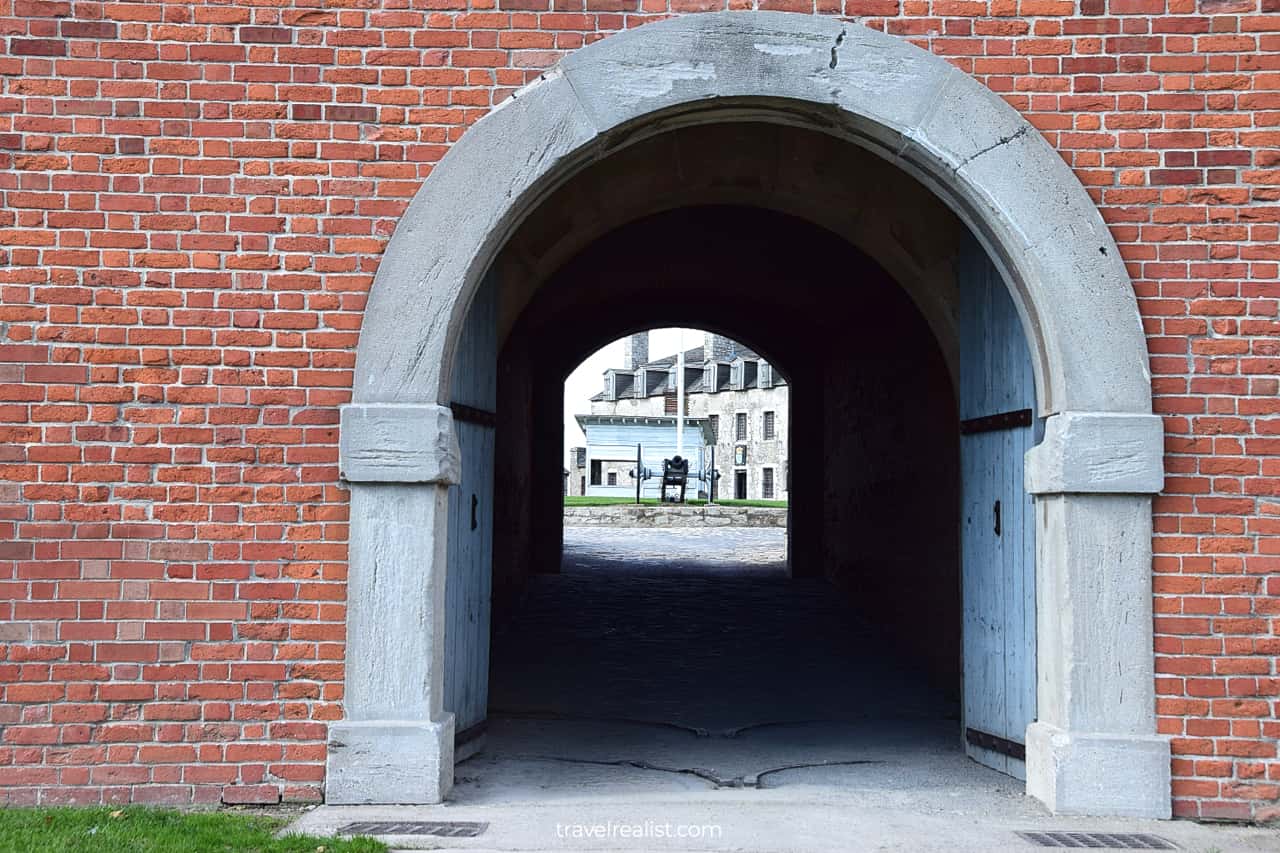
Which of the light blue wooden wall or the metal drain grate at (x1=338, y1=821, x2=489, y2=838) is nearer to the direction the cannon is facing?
the metal drain grate

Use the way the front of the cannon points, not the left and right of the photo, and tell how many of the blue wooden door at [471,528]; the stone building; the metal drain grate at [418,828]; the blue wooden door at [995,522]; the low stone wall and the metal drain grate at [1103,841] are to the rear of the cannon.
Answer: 1

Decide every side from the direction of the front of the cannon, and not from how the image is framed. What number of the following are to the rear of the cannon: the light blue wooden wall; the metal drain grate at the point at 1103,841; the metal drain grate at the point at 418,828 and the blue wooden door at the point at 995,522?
1

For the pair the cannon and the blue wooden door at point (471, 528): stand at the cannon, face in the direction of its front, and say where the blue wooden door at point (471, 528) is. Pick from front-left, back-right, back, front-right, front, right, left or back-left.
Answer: front

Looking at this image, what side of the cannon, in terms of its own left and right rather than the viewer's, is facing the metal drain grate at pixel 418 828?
front

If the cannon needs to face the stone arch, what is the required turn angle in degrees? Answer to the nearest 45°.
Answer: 0° — it already faces it

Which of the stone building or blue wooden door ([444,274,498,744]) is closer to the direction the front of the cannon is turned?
the blue wooden door

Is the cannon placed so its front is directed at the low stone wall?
yes

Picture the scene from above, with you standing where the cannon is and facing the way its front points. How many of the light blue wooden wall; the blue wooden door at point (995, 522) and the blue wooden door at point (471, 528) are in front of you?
2

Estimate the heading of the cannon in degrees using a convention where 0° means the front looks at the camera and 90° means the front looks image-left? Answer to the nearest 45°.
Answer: approximately 0°

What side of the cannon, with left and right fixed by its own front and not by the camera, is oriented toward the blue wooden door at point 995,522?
front

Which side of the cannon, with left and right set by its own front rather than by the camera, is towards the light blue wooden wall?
back

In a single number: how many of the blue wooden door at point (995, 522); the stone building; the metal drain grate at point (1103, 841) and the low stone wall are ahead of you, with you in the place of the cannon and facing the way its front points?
3

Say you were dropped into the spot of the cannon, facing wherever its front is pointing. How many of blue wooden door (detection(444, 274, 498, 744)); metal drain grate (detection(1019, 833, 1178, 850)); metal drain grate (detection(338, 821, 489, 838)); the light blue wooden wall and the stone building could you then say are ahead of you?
3

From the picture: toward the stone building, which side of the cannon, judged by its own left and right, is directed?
back

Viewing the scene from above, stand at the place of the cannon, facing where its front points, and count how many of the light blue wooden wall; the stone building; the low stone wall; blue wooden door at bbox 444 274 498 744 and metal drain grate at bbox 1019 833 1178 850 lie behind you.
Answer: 2
